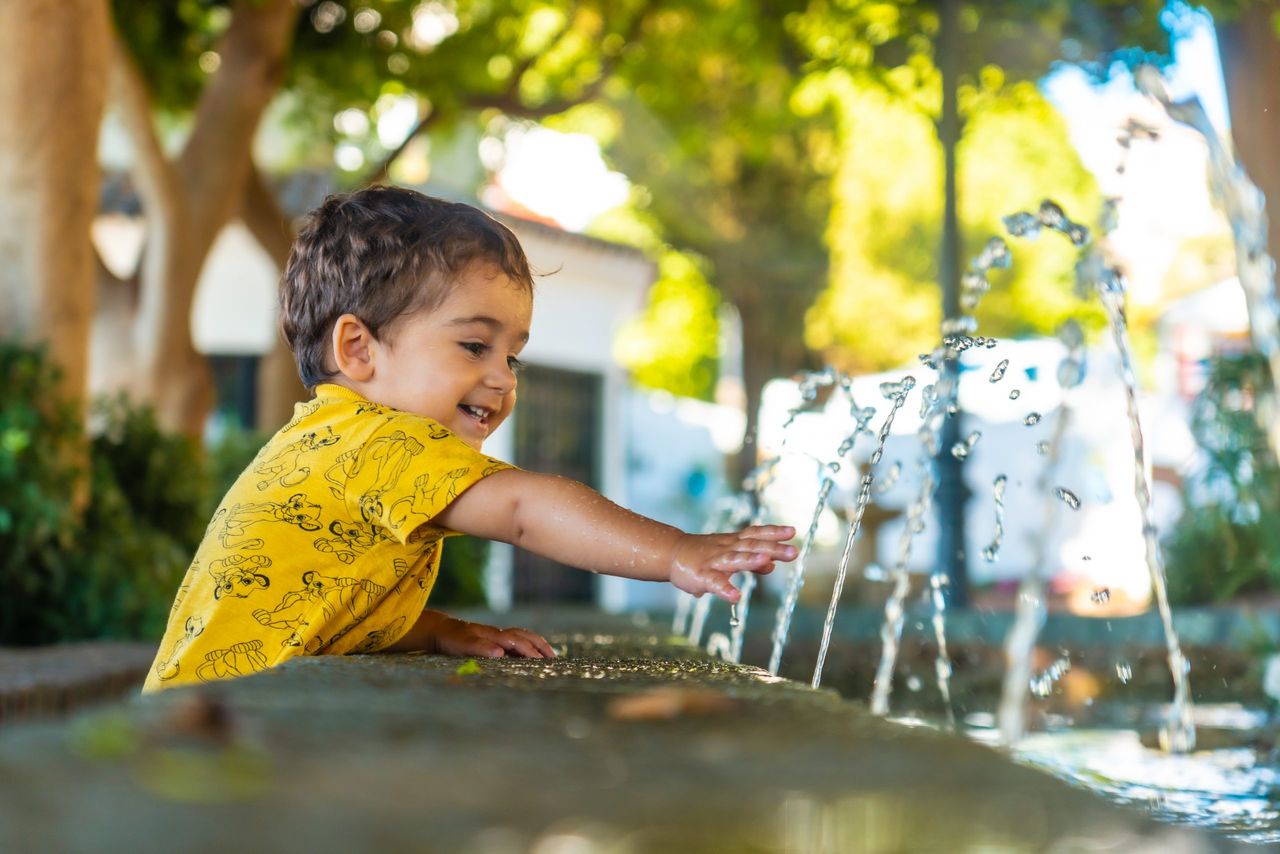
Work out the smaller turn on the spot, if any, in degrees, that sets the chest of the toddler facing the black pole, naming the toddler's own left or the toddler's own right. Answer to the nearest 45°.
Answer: approximately 45° to the toddler's own left

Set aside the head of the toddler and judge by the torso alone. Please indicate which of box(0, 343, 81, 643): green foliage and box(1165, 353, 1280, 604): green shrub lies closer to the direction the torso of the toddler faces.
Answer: the green shrub

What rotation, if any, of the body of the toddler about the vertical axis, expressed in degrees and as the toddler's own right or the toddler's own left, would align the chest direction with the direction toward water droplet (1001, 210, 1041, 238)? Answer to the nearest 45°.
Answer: approximately 45° to the toddler's own left

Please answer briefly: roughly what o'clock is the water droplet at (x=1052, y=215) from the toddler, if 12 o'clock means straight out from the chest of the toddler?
The water droplet is roughly at 11 o'clock from the toddler.

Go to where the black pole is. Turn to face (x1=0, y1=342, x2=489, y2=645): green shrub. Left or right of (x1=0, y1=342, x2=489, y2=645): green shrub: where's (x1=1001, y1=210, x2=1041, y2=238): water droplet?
left

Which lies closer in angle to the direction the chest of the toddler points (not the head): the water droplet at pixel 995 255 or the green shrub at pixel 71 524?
the water droplet

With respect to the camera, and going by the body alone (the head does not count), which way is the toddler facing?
to the viewer's right
